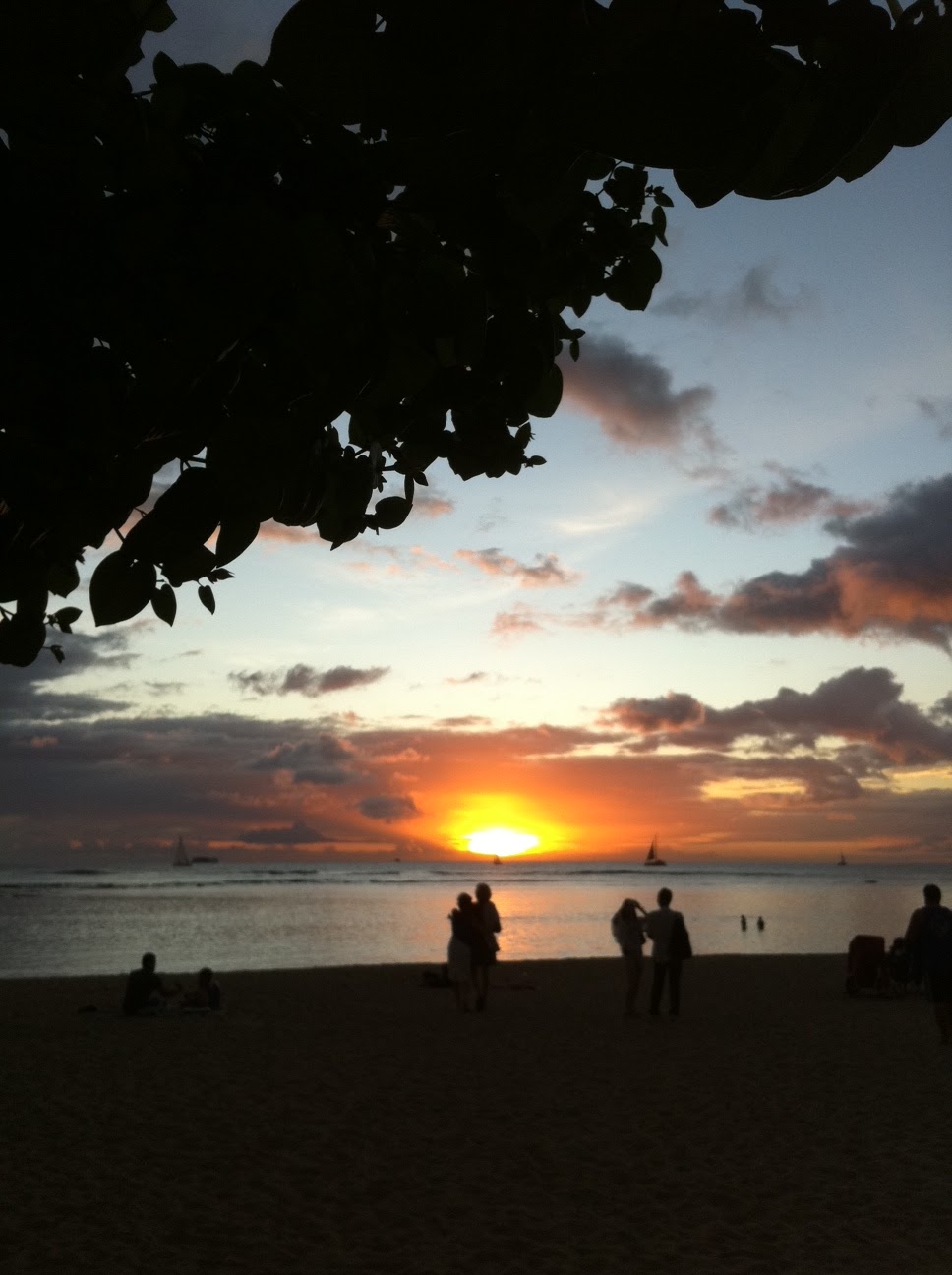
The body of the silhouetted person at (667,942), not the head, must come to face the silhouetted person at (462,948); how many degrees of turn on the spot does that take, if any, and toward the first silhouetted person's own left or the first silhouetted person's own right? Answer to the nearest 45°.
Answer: approximately 90° to the first silhouetted person's own left

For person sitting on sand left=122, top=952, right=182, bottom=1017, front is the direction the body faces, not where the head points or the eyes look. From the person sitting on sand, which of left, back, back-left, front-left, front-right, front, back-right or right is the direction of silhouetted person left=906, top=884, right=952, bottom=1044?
right

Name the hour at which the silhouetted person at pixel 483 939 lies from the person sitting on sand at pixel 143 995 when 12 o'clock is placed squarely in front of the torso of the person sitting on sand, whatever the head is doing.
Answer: The silhouetted person is roughly at 2 o'clock from the person sitting on sand.

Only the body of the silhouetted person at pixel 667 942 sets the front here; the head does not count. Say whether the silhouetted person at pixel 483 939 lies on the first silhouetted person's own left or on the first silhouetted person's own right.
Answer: on the first silhouetted person's own left

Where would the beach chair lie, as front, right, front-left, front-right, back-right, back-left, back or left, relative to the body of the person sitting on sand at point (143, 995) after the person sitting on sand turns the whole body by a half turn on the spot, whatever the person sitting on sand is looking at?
back-left

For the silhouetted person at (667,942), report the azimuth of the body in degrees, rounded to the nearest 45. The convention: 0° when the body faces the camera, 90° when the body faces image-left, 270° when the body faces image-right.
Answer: approximately 180°

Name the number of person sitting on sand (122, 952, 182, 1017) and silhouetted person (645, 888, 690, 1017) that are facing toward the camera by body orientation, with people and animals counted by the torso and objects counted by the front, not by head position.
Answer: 0

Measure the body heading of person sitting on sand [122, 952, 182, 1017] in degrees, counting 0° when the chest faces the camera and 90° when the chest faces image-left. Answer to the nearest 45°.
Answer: approximately 225°

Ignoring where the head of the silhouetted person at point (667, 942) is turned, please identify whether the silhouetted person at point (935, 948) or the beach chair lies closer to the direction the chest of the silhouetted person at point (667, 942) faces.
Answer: the beach chair

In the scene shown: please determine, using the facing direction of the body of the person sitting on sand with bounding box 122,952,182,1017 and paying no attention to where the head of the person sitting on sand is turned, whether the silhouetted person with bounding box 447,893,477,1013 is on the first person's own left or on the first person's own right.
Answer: on the first person's own right

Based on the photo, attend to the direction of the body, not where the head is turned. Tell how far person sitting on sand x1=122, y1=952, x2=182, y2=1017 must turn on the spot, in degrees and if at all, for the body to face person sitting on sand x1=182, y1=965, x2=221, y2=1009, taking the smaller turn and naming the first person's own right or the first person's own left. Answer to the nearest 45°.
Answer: approximately 45° to the first person's own right

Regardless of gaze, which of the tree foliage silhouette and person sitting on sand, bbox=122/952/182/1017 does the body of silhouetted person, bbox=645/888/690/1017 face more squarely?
the person sitting on sand

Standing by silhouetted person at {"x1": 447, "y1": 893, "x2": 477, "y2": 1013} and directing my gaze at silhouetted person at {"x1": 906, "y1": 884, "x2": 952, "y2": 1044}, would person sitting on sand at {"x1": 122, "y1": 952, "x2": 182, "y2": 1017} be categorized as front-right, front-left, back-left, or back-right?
back-right

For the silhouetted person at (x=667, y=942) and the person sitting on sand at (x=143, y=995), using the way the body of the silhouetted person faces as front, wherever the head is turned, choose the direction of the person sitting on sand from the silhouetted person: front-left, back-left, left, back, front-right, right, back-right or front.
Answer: left

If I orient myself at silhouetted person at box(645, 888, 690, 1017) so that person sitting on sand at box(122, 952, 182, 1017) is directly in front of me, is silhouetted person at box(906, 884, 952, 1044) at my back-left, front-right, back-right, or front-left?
back-left

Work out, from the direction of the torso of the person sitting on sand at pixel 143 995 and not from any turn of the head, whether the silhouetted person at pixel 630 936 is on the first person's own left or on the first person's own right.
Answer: on the first person's own right
